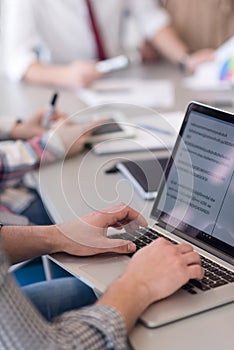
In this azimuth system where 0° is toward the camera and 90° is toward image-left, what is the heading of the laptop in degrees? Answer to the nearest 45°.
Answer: approximately 45°

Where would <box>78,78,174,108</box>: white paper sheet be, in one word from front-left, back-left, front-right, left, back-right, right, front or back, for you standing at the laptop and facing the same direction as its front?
back-right

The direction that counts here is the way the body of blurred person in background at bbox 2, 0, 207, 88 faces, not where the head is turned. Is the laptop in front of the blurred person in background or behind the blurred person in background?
in front

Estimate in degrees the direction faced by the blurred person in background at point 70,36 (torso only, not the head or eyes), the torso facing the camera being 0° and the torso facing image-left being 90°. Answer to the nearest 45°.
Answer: approximately 315°

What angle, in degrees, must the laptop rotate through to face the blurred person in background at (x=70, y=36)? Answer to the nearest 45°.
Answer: approximately 135° to its right

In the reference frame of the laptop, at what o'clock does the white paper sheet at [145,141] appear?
The white paper sheet is roughly at 4 o'clock from the laptop.

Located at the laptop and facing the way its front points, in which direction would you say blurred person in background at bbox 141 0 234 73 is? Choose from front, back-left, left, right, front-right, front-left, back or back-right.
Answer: back-right

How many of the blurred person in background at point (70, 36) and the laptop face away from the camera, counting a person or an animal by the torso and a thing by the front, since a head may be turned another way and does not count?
0

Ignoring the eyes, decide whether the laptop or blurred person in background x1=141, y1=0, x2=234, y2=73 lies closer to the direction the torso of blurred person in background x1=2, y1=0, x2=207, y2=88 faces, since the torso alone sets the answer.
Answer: the laptop

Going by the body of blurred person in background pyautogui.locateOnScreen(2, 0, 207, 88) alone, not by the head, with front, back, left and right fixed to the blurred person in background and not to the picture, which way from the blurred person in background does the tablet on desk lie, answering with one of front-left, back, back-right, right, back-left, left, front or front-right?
front-right

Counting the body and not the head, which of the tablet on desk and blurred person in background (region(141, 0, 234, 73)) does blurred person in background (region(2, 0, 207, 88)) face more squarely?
the tablet on desk
